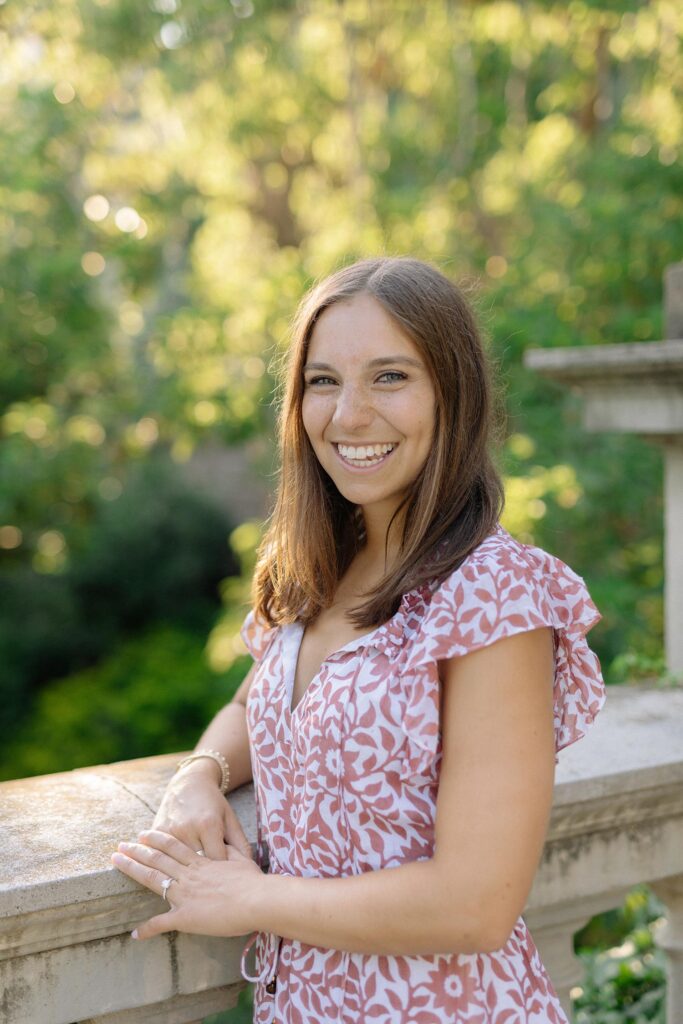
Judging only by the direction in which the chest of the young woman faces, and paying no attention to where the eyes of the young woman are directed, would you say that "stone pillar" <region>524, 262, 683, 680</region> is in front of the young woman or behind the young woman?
behind

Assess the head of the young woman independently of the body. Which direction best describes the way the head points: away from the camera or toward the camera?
toward the camera

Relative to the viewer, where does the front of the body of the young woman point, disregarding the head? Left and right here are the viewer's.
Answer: facing the viewer and to the left of the viewer
